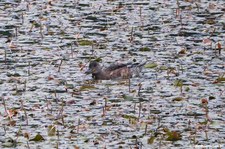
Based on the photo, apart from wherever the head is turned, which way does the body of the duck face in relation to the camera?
to the viewer's left
